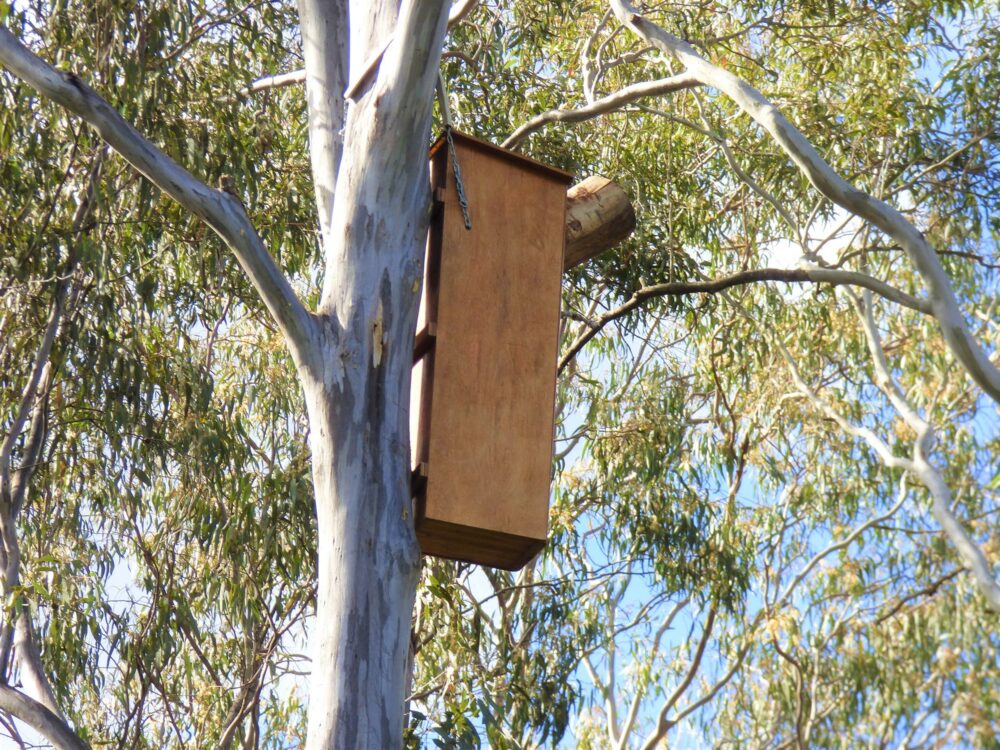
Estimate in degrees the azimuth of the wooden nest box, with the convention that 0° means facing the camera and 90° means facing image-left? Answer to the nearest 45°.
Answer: approximately 270°
